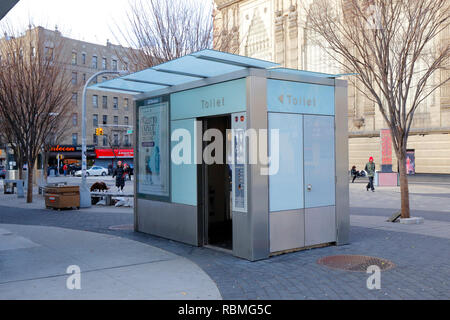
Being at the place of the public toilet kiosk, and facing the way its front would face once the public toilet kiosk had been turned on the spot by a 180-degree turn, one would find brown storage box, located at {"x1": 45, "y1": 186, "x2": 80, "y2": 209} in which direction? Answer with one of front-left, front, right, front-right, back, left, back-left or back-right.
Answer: left

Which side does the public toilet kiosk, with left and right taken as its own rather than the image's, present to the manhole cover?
left

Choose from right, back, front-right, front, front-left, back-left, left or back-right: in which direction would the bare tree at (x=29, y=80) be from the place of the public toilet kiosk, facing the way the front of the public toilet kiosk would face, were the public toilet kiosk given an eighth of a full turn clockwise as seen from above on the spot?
front-right

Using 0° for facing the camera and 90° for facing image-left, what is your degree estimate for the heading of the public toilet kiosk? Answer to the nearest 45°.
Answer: approximately 45°
